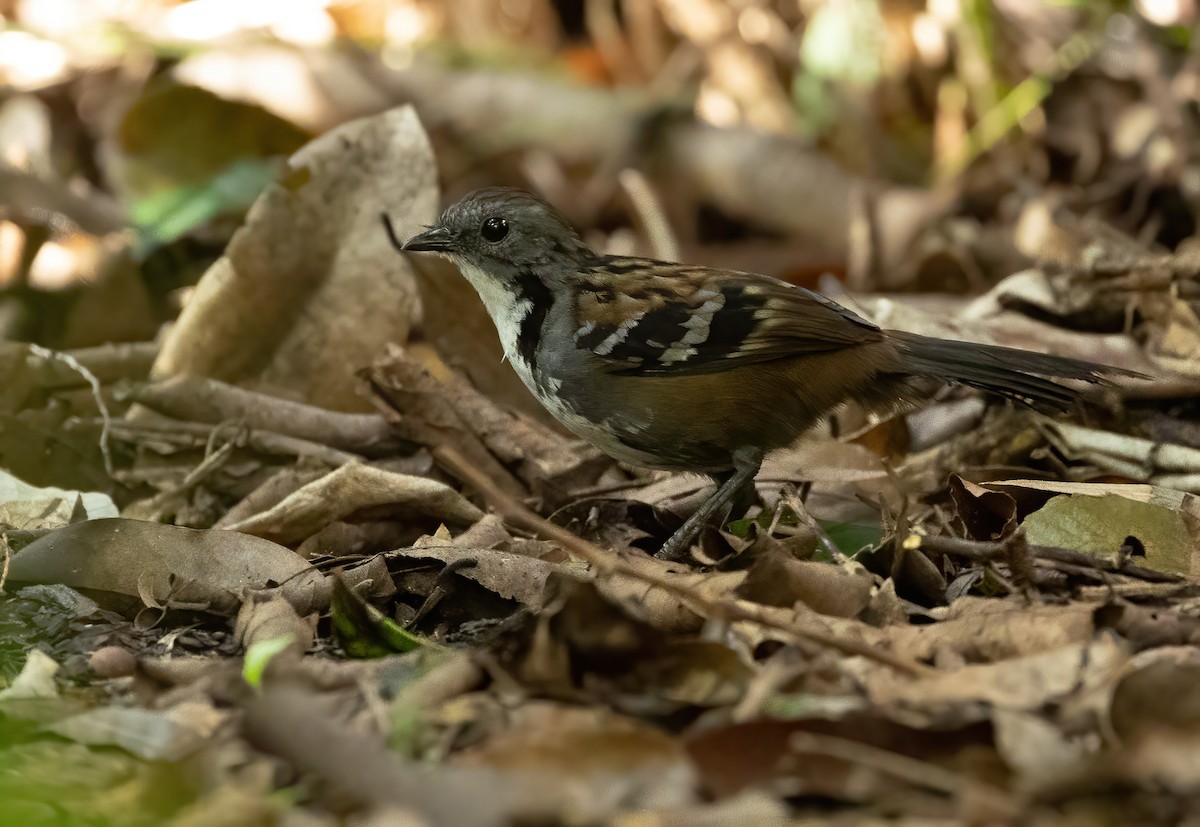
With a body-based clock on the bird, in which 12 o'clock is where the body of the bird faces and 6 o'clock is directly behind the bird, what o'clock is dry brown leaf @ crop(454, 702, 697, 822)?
The dry brown leaf is roughly at 9 o'clock from the bird.

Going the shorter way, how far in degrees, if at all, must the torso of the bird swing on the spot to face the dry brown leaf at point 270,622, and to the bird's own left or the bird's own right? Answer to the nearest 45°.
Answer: approximately 45° to the bird's own left

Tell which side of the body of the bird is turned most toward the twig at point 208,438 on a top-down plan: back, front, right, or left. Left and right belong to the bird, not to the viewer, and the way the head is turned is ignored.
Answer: front

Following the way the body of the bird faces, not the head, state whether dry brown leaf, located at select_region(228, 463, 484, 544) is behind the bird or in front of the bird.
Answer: in front

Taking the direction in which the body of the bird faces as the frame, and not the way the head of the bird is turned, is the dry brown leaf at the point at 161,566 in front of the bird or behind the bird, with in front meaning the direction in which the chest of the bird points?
in front

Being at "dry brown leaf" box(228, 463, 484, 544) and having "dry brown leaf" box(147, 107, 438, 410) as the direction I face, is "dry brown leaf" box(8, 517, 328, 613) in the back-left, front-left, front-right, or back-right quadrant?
back-left

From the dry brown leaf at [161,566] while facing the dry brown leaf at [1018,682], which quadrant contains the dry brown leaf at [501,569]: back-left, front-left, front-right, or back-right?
front-left

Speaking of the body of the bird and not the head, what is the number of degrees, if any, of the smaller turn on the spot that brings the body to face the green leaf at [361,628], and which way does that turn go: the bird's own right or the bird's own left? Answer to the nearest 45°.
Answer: approximately 45° to the bird's own left

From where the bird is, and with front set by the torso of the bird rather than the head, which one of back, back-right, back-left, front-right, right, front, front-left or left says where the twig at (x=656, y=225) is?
right

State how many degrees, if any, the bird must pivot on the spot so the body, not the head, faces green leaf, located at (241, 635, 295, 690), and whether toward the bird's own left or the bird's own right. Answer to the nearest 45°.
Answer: approximately 45° to the bird's own left

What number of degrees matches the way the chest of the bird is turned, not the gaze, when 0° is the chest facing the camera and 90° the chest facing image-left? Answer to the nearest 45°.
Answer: approximately 90°

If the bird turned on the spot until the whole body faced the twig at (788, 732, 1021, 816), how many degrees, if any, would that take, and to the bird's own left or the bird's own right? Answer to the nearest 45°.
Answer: approximately 90° to the bird's own left
